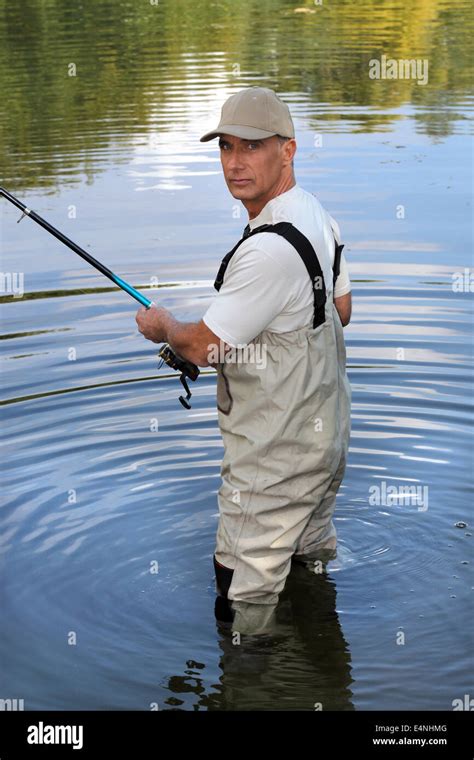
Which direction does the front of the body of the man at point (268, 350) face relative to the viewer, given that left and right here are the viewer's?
facing away from the viewer and to the left of the viewer
